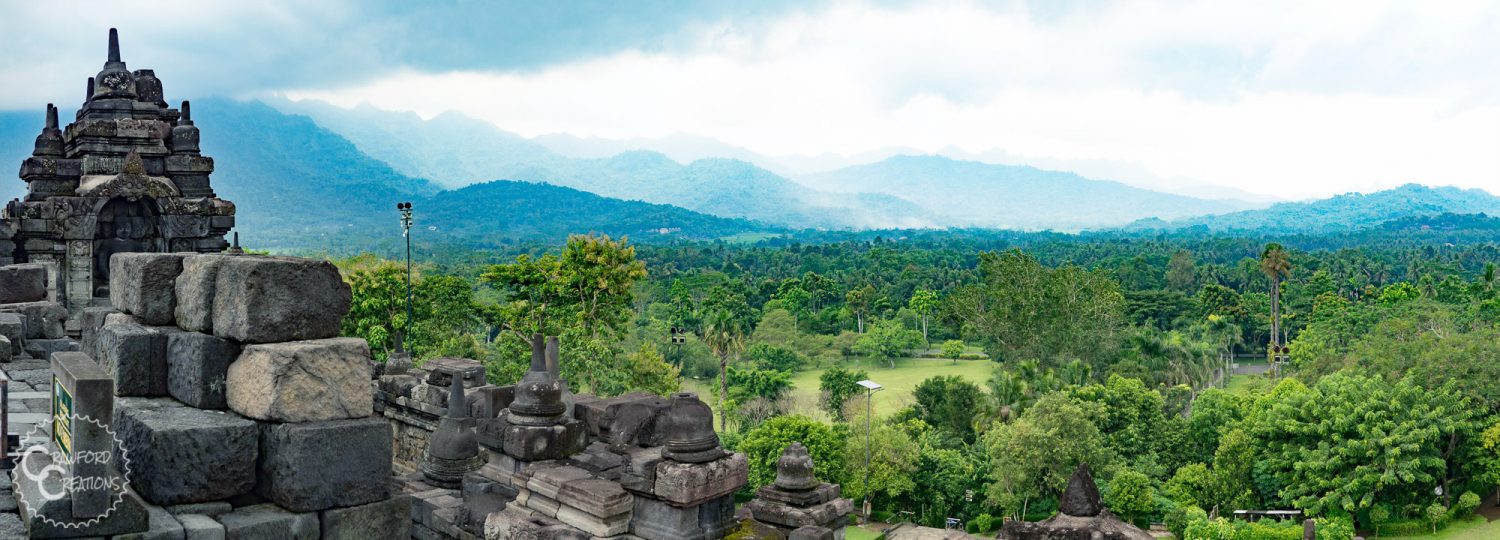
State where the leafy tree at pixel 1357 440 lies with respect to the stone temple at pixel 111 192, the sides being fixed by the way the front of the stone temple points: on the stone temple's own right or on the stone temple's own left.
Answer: on the stone temple's own left

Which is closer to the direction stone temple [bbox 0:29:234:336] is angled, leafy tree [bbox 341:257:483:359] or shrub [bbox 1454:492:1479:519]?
the shrub

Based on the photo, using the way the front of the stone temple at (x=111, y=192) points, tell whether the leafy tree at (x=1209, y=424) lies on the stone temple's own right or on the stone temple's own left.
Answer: on the stone temple's own left

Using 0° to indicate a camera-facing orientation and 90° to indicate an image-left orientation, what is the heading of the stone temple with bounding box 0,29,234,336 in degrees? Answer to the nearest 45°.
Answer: approximately 0°

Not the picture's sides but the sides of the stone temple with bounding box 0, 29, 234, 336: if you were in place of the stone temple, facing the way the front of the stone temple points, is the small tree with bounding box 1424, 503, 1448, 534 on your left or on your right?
on your left

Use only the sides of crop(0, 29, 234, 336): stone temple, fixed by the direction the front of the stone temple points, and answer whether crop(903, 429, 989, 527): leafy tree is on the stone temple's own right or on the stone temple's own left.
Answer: on the stone temple's own left

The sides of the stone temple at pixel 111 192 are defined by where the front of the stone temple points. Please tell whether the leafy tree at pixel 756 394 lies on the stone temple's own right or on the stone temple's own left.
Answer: on the stone temple's own left
